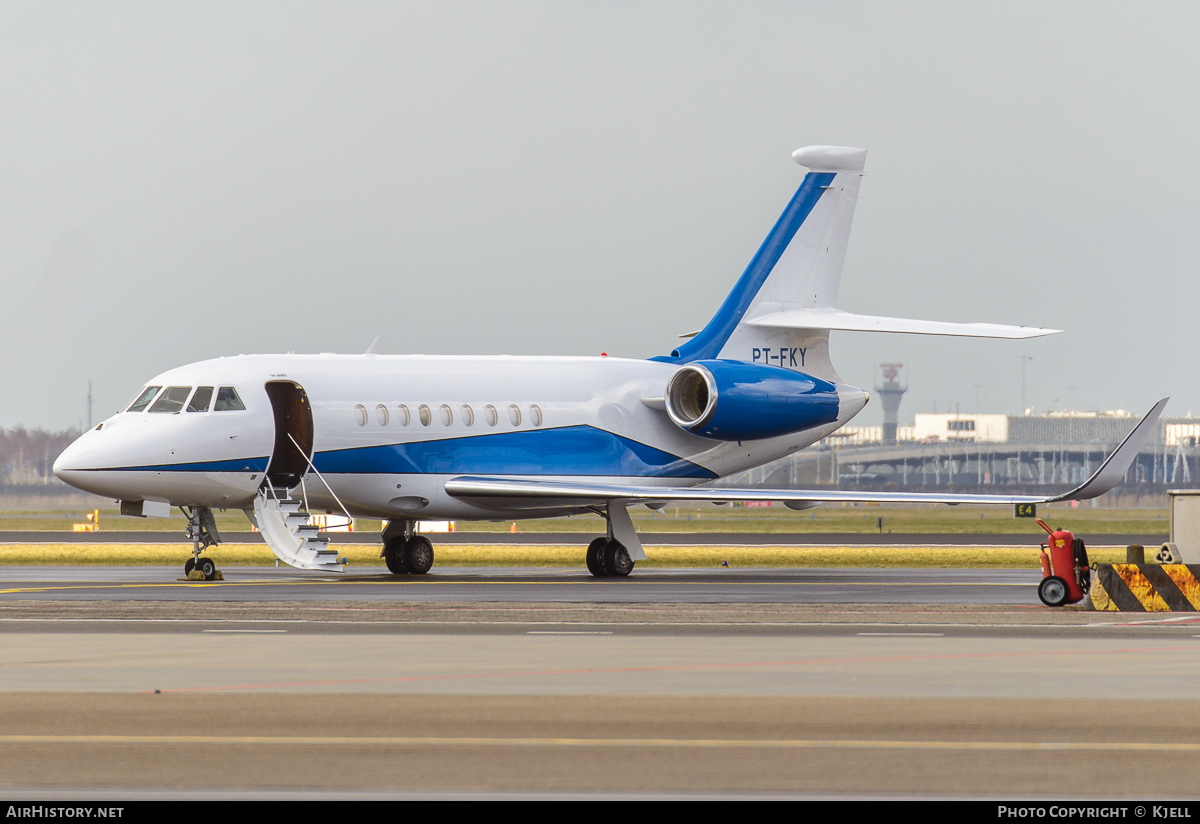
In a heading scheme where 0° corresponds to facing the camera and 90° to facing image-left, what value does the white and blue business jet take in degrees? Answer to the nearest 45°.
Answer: approximately 45°
